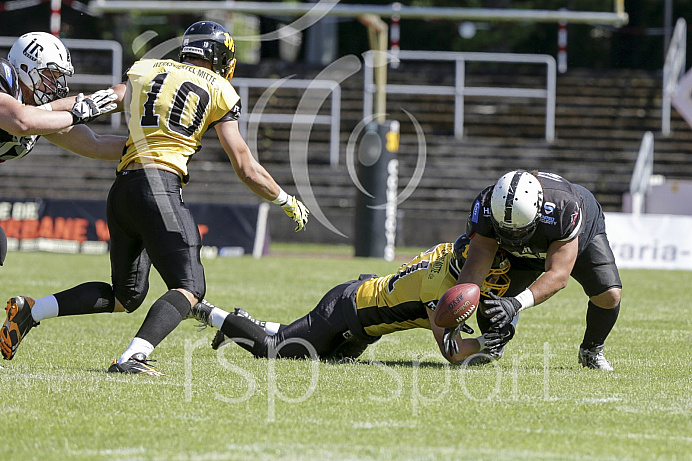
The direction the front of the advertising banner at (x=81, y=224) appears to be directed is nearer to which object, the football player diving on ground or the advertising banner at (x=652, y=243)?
the football player diving on ground

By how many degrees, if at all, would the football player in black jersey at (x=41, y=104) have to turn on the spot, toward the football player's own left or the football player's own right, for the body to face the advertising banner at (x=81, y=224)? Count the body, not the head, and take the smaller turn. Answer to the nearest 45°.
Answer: approximately 90° to the football player's own left

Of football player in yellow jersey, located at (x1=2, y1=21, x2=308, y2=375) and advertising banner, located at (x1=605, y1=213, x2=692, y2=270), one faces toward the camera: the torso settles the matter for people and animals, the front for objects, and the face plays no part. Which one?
the advertising banner

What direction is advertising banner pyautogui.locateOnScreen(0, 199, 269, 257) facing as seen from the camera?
toward the camera

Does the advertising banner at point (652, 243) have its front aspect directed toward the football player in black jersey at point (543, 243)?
yes

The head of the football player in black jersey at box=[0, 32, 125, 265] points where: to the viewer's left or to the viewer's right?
to the viewer's right

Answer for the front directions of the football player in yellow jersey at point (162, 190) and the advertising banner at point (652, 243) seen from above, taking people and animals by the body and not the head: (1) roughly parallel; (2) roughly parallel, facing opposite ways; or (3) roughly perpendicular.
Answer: roughly parallel, facing opposite ways

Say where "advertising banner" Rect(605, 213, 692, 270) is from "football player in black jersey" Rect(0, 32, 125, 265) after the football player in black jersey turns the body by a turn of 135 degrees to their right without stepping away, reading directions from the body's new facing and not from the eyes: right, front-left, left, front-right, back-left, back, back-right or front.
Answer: back

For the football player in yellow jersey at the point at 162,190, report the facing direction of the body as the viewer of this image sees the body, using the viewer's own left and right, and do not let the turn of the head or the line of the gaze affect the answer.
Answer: facing away from the viewer and to the right of the viewer

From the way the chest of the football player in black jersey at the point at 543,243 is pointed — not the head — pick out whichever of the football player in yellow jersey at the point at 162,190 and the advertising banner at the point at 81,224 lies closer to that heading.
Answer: the football player in yellow jersey

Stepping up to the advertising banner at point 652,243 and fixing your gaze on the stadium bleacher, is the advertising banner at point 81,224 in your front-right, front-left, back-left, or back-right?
front-left

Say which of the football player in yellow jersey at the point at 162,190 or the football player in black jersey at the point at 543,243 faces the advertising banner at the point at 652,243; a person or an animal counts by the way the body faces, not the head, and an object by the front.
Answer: the football player in yellow jersey

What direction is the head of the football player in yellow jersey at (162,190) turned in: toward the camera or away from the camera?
away from the camera

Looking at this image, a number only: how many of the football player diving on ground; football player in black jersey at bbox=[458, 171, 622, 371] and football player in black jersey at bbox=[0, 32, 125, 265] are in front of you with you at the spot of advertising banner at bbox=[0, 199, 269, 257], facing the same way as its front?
3

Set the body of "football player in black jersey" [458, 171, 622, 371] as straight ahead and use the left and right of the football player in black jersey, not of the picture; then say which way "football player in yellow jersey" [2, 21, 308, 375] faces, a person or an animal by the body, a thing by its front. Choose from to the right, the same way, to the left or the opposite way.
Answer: the opposite way

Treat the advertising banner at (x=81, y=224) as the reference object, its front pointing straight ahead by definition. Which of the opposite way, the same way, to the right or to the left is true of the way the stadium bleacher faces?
the same way

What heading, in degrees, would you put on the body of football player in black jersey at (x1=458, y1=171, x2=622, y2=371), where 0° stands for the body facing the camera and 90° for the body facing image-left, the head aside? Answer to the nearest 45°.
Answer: approximately 45°

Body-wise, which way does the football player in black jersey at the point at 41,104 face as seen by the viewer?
to the viewer's right

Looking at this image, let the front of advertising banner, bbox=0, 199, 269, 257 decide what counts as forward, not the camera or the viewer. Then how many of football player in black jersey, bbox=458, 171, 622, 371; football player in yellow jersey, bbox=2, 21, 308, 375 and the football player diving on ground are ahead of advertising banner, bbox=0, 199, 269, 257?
3

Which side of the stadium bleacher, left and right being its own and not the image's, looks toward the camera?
front

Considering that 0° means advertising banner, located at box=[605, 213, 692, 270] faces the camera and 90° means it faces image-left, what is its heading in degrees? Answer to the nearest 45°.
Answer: approximately 0°

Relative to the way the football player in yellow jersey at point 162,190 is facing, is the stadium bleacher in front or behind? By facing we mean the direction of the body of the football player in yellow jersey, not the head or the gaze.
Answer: in front
